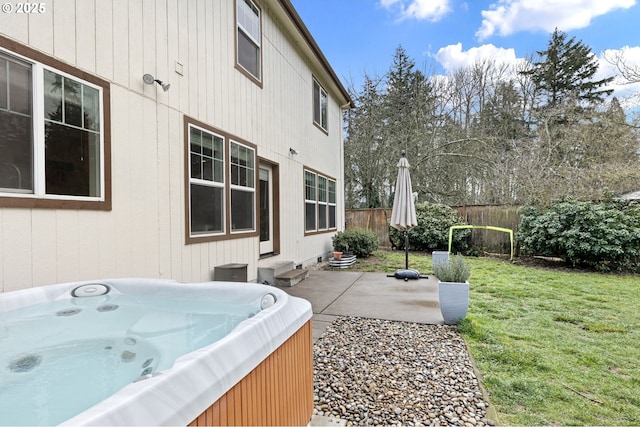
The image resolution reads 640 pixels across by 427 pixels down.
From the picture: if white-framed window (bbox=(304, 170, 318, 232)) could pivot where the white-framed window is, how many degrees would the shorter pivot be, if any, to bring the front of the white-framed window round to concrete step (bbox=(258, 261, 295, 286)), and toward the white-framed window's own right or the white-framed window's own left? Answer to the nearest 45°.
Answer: approximately 45° to the white-framed window's own right

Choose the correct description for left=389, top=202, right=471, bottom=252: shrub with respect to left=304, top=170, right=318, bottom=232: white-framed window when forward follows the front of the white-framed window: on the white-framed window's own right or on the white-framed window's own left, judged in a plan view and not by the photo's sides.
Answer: on the white-framed window's own left

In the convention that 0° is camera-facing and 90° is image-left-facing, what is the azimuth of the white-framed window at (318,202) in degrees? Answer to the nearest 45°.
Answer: approximately 315°

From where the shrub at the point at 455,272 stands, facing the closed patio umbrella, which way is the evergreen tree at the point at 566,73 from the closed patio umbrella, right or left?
right

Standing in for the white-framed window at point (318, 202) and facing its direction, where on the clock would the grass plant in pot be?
The grass plant in pot is roughly at 1 o'clock from the white-framed window.

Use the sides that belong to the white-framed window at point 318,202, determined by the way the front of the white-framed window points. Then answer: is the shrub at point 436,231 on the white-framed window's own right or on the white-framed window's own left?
on the white-framed window's own left

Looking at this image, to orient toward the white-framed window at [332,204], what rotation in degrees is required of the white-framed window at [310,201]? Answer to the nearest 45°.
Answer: approximately 135° to its left

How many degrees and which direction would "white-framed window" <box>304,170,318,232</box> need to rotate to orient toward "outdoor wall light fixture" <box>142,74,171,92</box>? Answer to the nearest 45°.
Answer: approximately 45° to its right

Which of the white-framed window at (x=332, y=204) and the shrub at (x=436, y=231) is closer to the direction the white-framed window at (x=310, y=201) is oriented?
the shrub
